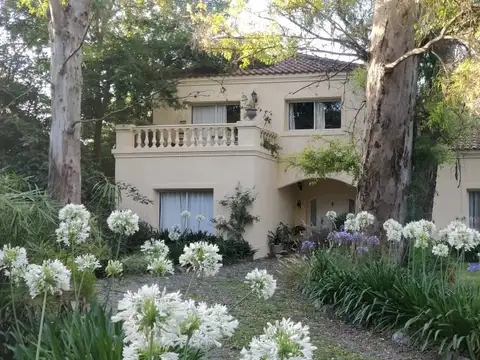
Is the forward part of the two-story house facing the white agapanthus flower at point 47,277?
yes

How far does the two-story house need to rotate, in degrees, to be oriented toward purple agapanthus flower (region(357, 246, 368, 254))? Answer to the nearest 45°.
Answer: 0° — it already faces it

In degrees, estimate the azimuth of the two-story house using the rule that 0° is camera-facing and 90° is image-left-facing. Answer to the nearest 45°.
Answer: approximately 0°

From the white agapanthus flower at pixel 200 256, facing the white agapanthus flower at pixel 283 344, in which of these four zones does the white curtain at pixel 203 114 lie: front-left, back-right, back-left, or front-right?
back-left

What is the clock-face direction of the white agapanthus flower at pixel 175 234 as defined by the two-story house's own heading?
The white agapanthus flower is roughly at 1 o'clock from the two-story house.

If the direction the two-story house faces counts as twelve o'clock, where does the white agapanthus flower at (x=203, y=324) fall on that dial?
The white agapanthus flower is roughly at 12 o'clock from the two-story house.

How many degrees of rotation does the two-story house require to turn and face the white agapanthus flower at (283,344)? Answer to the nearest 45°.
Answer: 0° — it already faces it

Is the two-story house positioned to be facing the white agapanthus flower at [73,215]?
yes

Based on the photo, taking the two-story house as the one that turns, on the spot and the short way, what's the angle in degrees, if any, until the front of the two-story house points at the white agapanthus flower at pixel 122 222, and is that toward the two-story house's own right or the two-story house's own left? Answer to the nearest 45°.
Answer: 0° — it already faces it
